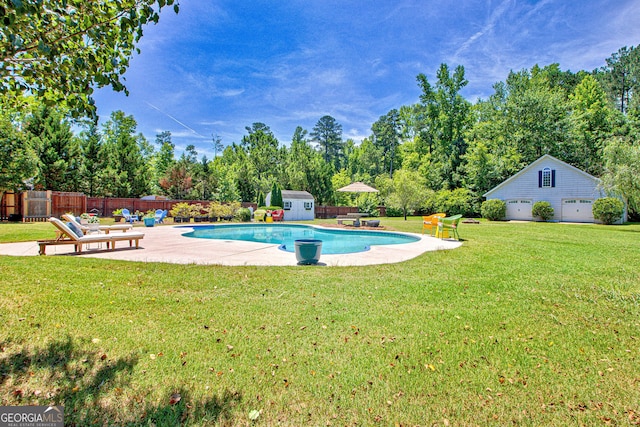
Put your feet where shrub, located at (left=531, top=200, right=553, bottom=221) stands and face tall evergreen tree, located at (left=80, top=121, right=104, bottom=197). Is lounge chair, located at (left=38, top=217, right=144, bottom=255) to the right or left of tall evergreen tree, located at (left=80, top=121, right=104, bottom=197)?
left

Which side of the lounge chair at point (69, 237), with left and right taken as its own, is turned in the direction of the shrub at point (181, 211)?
left

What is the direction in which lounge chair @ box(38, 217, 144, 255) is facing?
to the viewer's right

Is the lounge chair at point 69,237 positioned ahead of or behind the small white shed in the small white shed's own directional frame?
ahead

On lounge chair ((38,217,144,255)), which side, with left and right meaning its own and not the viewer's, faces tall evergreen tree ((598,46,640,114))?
front

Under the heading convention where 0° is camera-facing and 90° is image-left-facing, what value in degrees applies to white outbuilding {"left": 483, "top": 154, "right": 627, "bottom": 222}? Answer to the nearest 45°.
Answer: approximately 0°

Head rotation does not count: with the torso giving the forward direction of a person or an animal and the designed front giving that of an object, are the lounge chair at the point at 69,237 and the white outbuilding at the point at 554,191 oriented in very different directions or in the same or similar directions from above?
very different directions

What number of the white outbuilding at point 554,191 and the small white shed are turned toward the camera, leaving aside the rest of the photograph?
2

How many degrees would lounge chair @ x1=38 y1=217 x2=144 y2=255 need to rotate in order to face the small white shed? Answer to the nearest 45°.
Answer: approximately 45° to its left

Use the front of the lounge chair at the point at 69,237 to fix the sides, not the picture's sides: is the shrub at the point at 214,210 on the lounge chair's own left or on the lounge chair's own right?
on the lounge chair's own left

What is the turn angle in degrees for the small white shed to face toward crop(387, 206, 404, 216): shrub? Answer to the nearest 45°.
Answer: approximately 90° to its left

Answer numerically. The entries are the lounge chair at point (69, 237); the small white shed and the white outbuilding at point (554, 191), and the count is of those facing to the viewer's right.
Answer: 1

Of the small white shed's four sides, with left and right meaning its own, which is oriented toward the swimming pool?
front

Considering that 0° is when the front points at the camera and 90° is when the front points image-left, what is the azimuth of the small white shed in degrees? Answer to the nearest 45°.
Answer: approximately 0°

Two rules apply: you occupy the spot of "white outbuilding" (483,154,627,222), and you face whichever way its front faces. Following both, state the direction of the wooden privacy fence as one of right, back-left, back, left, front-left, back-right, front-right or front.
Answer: front-right

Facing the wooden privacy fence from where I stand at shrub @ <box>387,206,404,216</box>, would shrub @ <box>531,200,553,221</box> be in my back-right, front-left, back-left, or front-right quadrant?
back-left
